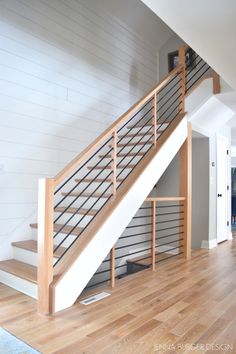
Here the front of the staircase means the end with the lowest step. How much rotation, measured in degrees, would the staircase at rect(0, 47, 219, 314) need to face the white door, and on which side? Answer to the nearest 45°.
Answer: approximately 180°
